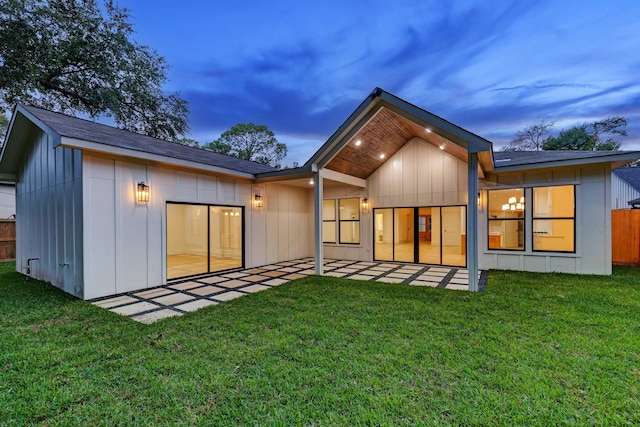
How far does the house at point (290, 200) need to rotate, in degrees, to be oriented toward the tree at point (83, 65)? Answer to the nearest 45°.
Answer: approximately 135° to its right

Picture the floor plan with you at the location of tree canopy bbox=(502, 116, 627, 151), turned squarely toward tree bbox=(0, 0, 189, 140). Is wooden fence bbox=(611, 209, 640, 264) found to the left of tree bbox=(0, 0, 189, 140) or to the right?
left

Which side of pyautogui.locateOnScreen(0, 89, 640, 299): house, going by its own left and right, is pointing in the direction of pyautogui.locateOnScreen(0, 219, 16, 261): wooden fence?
right

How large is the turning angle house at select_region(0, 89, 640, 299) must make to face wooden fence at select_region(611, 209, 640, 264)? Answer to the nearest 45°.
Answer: approximately 90° to its left

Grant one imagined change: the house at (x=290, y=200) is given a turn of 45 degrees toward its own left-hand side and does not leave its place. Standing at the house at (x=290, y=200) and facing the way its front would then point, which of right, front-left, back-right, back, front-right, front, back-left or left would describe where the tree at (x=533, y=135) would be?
left

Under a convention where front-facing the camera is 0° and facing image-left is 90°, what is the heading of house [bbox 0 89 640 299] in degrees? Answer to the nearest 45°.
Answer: approximately 0°

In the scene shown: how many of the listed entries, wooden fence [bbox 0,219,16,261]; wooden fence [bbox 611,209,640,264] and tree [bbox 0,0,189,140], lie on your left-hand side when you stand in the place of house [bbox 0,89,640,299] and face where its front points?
1

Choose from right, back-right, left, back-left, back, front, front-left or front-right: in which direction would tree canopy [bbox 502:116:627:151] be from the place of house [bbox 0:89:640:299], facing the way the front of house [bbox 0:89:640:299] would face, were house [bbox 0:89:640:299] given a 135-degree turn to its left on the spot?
front

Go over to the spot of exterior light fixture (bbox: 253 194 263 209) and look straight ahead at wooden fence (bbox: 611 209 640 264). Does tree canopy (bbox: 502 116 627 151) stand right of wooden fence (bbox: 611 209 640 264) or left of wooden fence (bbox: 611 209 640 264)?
left
